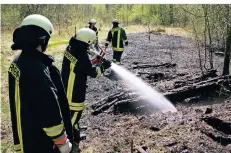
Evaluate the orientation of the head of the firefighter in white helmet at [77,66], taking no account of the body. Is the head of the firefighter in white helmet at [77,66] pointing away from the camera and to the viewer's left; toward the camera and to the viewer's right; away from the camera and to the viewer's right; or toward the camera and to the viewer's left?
away from the camera and to the viewer's right

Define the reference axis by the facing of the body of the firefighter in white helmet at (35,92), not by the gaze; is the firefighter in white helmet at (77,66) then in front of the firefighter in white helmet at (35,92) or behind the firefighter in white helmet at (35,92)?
in front

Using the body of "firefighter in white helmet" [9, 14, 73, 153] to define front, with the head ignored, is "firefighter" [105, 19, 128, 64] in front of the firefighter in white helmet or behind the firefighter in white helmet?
in front

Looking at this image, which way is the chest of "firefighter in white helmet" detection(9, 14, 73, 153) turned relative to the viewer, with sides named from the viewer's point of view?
facing away from the viewer and to the right of the viewer
